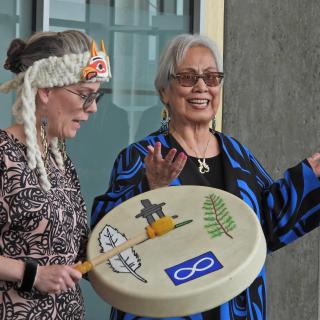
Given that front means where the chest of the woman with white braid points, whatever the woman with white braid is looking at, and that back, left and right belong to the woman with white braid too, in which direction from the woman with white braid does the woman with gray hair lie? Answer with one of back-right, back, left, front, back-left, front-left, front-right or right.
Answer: left

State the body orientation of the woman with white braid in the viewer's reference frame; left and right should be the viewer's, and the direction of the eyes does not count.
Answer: facing the viewer and to the right of the viewer
